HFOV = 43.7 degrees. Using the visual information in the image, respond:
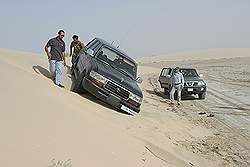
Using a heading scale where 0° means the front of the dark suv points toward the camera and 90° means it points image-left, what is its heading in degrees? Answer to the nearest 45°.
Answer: approximately 315°

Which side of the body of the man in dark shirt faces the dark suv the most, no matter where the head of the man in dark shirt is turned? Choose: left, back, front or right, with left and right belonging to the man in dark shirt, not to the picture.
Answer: left

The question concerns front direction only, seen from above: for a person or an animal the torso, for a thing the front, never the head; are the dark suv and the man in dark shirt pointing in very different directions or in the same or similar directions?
same or similar directions

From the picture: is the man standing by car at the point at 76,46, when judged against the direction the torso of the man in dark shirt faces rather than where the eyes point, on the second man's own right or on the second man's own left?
on the second man's own left

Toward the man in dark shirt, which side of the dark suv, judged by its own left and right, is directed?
right

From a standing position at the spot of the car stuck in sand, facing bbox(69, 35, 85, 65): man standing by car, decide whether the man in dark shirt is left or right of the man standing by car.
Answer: left

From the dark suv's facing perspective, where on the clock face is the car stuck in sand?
The car stuck in sand is roughly at 2 o'clock from the dark suv.

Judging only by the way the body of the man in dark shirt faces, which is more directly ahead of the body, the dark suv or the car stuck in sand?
the car stuck in sand

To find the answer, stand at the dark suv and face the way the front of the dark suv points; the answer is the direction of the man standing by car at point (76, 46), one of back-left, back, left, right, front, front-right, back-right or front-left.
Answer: right

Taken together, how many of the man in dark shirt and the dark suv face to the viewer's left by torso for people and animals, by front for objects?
0
